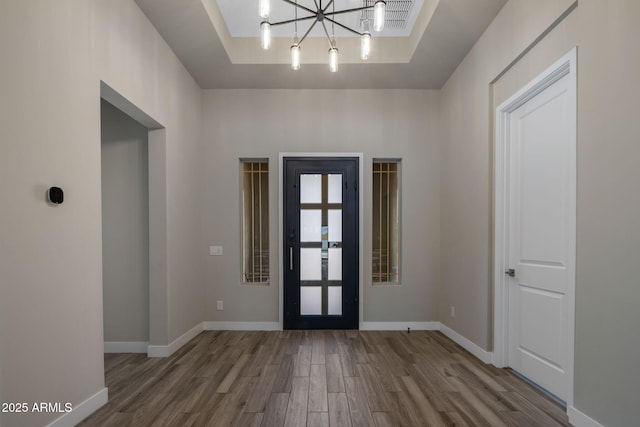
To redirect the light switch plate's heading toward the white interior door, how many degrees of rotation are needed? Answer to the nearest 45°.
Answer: approximately 45° to its left

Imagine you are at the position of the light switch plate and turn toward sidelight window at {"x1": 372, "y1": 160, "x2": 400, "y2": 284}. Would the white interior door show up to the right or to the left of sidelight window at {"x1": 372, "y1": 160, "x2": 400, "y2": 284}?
right

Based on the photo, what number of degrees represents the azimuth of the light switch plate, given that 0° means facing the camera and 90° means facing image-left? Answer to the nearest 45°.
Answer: approximately 0°

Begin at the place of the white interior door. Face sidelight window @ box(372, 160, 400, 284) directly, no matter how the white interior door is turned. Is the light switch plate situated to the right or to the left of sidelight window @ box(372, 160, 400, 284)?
left

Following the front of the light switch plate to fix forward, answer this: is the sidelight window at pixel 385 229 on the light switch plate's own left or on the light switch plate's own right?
on the light switch plate's own left
